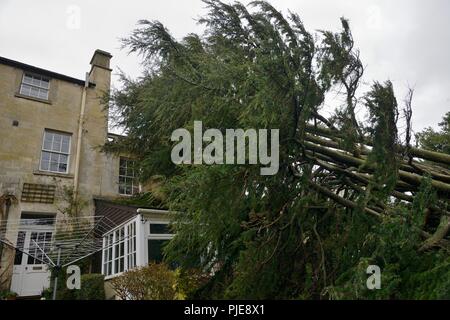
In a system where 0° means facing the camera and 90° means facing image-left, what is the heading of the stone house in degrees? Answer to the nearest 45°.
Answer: approximately 315°

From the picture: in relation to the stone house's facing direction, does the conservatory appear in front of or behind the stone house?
in front

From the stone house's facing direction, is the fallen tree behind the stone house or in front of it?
in front
